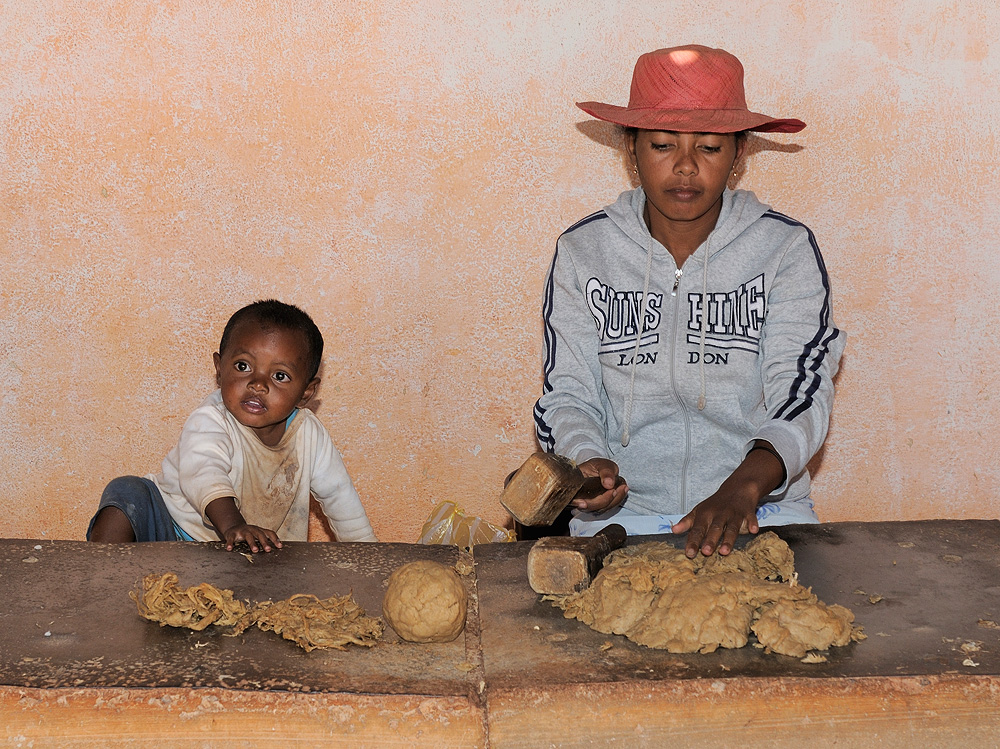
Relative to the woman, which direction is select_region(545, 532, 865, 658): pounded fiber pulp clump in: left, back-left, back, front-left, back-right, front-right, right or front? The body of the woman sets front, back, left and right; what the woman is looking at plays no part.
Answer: front

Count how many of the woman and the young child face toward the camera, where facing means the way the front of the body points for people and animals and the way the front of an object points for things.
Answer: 2

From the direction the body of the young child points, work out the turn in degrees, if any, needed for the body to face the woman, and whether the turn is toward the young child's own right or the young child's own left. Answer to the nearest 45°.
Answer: approximately 90° to the young child's own left

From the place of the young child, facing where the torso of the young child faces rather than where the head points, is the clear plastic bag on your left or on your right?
on your left

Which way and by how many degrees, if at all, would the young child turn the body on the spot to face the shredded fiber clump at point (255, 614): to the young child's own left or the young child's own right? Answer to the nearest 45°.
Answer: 0° — they already face it

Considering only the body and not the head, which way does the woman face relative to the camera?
toward the camera

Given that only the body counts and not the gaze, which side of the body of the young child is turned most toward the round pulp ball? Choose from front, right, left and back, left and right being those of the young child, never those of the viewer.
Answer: front

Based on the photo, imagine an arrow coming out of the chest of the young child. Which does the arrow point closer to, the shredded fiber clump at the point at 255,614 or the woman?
the shredded fiber clump

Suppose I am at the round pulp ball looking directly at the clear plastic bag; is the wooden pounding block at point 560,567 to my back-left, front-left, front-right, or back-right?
front-right

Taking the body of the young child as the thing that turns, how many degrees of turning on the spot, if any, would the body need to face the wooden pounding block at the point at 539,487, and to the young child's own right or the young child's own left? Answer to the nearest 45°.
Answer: approximately 45° to the young child's own left

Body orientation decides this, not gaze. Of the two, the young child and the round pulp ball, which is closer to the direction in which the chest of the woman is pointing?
the round pulp ball

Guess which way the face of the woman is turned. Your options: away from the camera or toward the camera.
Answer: toward the camera

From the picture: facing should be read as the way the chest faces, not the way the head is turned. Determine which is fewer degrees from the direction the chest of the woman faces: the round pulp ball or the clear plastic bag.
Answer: the round pulp ball

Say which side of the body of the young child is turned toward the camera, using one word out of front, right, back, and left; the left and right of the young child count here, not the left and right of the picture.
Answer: front
